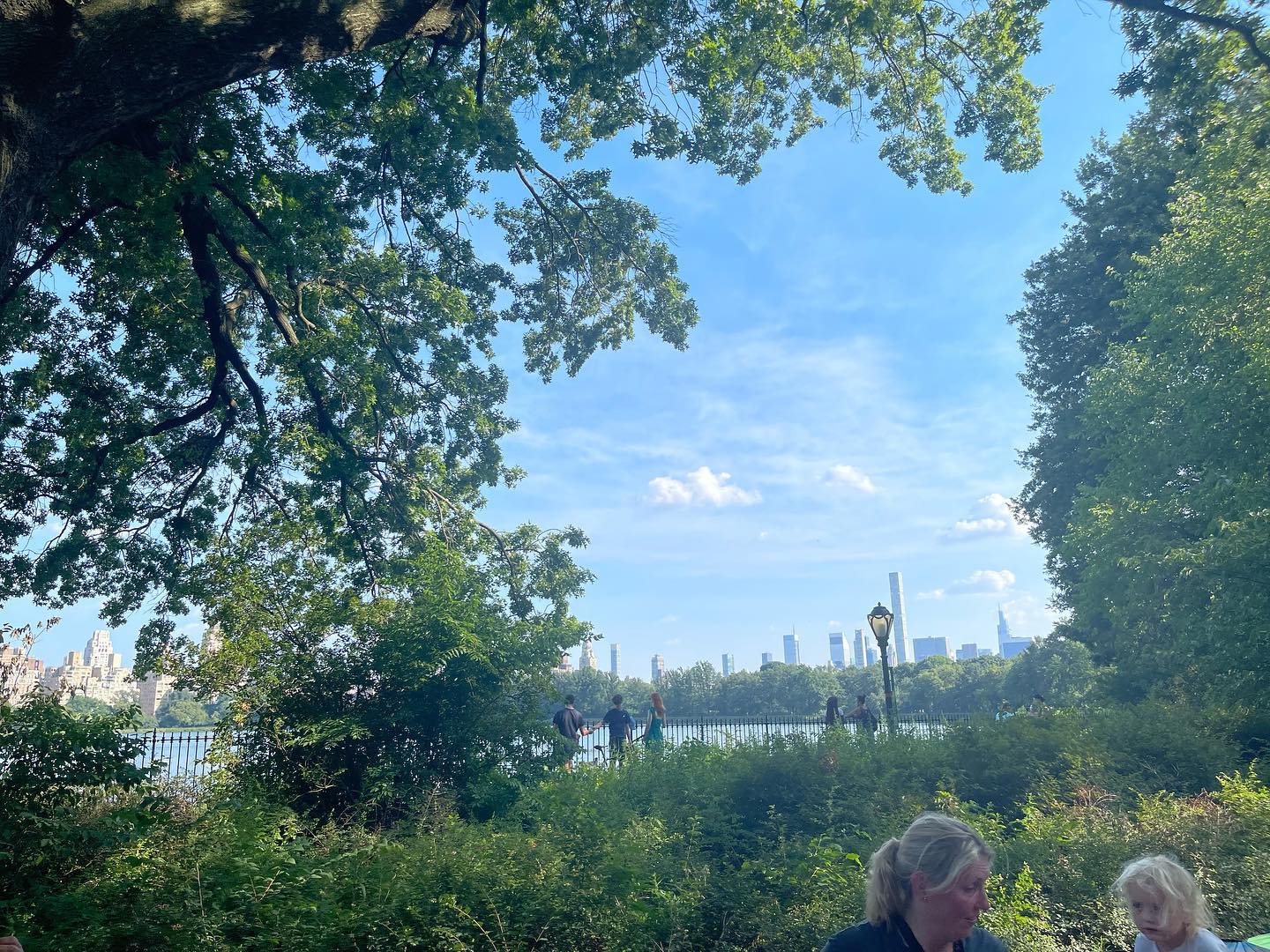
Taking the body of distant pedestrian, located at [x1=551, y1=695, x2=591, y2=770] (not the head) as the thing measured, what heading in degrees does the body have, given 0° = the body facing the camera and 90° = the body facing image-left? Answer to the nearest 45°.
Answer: approximately 180°

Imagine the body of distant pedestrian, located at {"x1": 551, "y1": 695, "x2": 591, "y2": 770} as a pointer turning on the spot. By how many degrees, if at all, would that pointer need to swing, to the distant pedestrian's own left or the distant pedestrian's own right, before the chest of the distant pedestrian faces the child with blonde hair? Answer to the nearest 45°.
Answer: approximately 180°

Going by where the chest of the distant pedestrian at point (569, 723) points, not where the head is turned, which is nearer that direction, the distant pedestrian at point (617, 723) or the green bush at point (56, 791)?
the distant pedestrian

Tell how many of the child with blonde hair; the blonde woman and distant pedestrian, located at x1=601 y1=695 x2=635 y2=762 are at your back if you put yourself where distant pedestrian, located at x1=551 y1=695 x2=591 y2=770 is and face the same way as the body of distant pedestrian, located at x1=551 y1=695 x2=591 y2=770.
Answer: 2

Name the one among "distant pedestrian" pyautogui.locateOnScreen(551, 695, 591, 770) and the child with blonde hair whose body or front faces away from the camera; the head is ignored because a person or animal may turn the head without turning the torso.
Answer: the distant pedestrian

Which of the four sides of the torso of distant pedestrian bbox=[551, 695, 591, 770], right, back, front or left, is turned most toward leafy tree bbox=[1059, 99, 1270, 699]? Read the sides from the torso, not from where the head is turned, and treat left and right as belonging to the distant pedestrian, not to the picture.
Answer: right

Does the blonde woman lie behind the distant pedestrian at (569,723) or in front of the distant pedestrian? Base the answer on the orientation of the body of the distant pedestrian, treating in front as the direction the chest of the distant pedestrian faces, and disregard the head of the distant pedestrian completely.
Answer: behind

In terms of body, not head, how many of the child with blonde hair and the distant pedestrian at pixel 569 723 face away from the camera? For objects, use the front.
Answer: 1

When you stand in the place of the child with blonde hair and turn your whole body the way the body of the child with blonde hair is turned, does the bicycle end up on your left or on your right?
on your right
